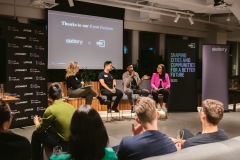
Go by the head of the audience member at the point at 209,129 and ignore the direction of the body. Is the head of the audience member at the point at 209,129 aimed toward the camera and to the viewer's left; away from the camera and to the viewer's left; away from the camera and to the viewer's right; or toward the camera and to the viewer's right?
away from the camera and to the viewer's left

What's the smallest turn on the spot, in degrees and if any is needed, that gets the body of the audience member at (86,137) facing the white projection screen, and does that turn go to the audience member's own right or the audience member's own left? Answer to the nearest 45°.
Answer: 0° — they already face it

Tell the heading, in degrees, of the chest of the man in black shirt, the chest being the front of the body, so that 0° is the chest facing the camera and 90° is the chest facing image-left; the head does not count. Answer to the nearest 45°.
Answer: approximately 315°

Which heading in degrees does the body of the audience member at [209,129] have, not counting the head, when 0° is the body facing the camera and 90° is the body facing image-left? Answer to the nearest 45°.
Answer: approximately 135°

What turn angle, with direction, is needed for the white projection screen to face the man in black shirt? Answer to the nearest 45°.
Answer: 0° — it already faces them

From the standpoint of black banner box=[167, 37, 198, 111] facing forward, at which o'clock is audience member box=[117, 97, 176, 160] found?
The audience member is roughly at 12 o'clock from the black banner.

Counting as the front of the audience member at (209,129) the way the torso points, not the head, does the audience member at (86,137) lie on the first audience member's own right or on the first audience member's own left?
on the first audience member's own left

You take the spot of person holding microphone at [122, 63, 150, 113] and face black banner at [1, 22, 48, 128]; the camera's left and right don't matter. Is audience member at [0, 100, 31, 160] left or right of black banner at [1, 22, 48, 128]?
left

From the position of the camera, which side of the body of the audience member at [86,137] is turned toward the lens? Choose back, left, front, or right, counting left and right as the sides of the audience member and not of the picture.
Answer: back

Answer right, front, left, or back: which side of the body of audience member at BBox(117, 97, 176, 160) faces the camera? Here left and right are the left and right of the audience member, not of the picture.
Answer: back

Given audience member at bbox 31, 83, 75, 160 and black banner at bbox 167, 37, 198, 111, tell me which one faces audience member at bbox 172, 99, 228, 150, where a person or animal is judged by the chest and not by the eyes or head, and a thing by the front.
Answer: the black banner

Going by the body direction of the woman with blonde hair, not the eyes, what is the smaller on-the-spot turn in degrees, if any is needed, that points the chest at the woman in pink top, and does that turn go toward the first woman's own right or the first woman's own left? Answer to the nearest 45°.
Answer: approximately 45° to the first woman's own left
